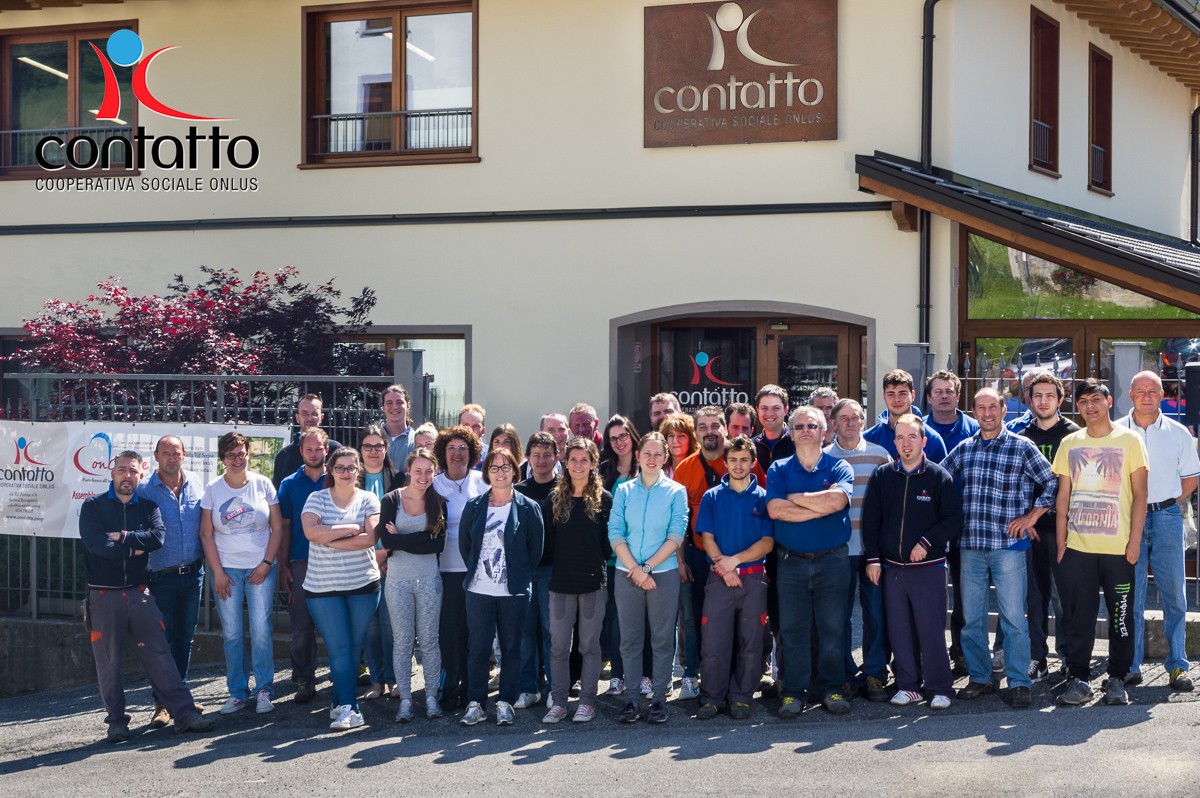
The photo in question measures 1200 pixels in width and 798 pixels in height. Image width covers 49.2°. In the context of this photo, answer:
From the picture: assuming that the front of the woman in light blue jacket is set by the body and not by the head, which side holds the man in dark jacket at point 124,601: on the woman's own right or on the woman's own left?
on the woman's own right

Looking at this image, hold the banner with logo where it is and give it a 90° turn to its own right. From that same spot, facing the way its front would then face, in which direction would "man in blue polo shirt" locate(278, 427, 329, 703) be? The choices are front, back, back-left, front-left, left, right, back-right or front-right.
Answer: back-left

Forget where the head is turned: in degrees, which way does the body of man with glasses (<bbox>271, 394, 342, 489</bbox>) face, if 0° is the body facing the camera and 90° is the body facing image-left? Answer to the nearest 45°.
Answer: approximately 0°

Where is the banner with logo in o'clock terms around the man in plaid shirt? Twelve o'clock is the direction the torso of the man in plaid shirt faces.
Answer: The banner with logo is roughly at 3 o'clock from the man in plaid shirt.

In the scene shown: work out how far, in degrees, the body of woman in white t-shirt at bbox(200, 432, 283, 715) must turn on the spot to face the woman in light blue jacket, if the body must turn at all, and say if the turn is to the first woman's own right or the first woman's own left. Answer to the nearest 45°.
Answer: approximately 45° to the first woman's own left

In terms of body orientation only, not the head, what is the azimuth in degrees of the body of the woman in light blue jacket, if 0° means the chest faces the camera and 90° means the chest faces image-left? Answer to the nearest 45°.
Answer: approximately 0°

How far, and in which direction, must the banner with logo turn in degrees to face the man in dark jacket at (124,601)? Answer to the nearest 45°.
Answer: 0° — it already faces them

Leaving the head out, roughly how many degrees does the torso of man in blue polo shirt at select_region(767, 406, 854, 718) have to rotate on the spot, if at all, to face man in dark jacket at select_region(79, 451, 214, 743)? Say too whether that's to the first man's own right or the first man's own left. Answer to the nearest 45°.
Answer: approximately 90° to the first man's own right

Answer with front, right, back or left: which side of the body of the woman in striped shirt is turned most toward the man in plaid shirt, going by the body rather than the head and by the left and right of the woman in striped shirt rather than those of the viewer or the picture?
left
